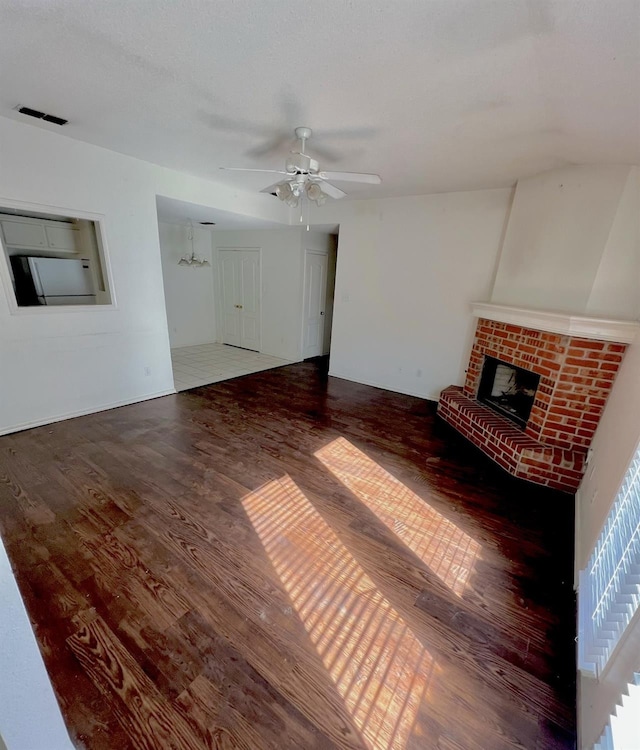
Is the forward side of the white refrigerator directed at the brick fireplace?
yes

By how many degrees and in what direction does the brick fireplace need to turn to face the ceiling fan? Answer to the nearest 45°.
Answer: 0° — it already faces it

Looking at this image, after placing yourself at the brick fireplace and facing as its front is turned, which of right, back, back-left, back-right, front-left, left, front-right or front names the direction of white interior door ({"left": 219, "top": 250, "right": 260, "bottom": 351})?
front-right

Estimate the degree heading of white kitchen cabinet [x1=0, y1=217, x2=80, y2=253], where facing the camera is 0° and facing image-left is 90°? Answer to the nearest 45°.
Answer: approximately 315°

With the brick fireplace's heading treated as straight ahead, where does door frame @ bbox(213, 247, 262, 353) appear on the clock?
The door frame is roughly at 2 o'clock from the brick fireplace.

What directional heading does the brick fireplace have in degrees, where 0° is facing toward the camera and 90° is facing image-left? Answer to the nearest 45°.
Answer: approximately 45°

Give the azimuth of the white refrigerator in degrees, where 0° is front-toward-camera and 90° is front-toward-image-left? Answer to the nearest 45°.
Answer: approximately 315°

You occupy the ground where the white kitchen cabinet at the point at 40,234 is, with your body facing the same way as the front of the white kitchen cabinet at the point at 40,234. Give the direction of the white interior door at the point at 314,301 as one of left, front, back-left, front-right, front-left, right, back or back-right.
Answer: front-left

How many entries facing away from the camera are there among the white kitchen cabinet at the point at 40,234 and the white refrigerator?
0

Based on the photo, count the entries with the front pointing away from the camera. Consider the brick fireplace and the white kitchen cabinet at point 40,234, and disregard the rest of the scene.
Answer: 0

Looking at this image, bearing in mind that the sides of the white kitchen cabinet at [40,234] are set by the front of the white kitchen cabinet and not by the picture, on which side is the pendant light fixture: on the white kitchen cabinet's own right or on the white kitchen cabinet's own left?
on the white kitchen cabinet's own left

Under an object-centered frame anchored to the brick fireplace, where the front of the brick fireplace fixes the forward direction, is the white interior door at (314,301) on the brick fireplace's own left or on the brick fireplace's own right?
on the brick fireplace's own right

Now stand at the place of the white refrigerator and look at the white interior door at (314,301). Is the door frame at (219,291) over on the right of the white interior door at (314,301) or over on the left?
left
